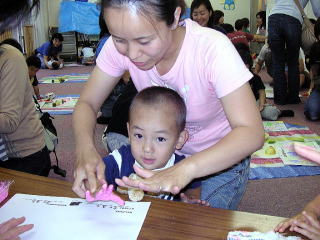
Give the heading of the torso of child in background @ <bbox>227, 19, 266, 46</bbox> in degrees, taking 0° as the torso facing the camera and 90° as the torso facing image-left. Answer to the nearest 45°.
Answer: approximately 180°

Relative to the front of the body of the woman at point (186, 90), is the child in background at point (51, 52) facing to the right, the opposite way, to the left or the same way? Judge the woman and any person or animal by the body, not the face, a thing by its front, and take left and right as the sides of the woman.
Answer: to the left

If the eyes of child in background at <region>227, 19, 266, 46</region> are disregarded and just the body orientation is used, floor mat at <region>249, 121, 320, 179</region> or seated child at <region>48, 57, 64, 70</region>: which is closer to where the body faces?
the seated child

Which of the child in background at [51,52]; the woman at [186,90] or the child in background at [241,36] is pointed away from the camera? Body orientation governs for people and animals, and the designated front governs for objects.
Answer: the child in background at [241,36]

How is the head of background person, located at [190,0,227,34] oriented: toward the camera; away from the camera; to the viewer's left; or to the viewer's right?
toward the camera
